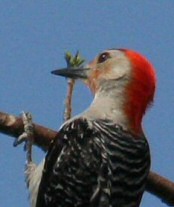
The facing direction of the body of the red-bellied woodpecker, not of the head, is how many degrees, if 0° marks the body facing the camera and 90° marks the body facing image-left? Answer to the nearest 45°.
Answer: approximately 135°
